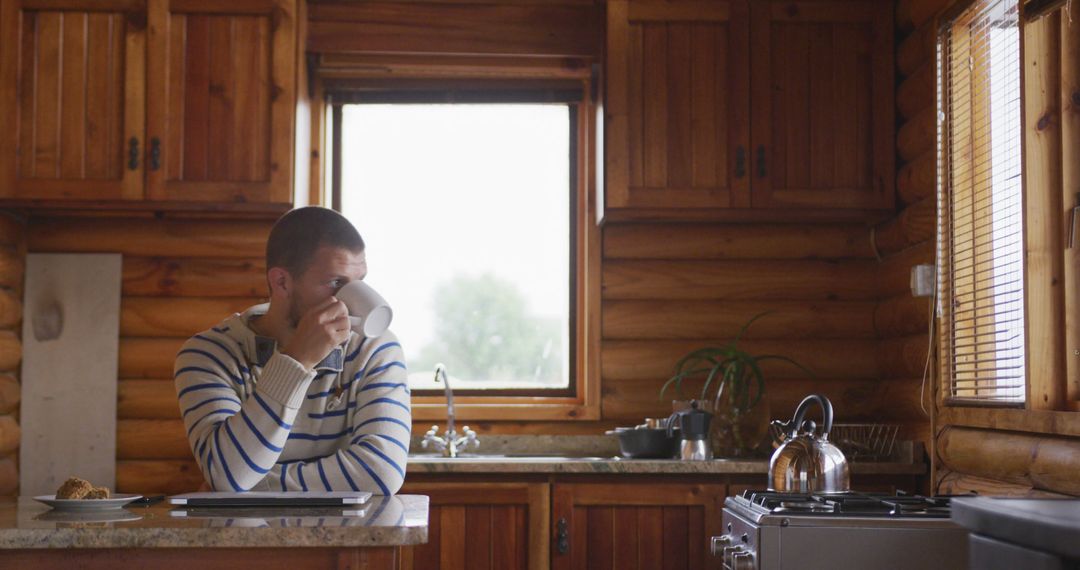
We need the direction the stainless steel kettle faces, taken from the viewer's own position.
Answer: facing to the left of the viewer

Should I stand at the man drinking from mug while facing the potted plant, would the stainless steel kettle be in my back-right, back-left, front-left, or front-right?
front-right

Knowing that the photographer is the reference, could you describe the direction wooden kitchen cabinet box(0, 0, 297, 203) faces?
facing the viewer

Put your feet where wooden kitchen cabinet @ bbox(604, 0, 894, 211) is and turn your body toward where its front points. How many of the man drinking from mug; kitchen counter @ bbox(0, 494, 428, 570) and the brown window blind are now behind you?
0

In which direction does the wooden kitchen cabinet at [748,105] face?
toward the camera

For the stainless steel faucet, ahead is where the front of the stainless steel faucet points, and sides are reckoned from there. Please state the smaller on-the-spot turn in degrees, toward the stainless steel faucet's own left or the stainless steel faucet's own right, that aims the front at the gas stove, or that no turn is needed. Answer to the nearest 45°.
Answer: approximately 90° to the stainless steel faucet's own left

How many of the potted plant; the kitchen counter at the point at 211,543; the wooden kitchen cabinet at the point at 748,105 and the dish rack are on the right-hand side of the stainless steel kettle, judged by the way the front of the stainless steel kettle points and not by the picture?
3

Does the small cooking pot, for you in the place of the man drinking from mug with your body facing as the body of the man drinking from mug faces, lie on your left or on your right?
on your left

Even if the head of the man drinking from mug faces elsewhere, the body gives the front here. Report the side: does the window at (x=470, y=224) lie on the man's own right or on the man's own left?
on the man's own left
